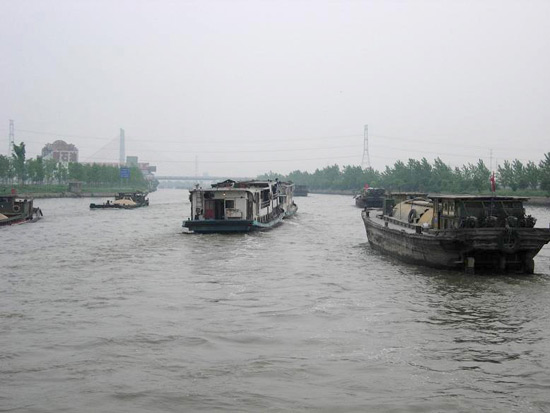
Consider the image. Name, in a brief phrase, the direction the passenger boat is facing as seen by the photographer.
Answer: facing away from the viewer and to the right of the viewer

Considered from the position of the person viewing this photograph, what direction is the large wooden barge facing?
facing away from the viewer and to the left of the viewer
